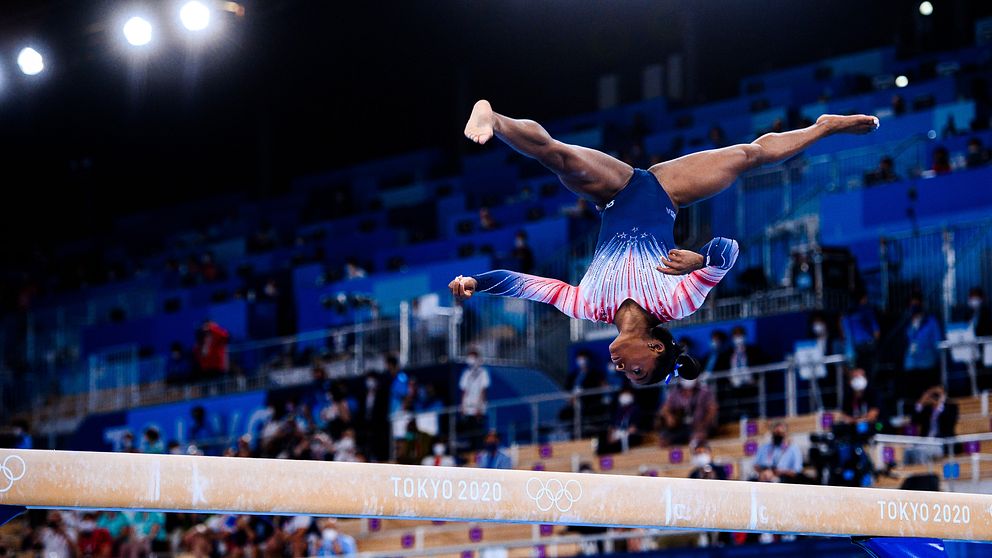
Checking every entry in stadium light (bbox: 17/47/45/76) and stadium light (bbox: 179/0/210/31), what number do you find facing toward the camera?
2

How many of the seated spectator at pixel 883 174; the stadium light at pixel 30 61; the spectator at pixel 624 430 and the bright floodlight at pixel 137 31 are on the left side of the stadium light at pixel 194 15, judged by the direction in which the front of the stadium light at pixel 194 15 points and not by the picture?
2

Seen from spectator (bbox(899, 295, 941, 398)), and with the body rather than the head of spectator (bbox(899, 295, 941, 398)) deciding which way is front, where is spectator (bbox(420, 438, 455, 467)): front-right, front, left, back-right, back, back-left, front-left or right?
front-right

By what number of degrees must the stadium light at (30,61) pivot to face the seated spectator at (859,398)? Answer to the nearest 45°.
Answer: approximately 45° to its left

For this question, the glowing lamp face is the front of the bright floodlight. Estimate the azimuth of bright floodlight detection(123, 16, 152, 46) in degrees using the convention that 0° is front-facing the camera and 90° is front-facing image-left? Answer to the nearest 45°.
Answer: approximately 0°

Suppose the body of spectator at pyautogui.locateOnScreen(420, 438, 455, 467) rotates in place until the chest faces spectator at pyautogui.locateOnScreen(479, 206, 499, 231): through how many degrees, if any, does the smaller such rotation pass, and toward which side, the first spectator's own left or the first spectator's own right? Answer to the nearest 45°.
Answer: approximately 180°

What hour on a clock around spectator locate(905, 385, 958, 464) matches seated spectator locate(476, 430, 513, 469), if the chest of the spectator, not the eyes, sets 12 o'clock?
The seated spectator is roughly at 2 o'clock from the spectator.

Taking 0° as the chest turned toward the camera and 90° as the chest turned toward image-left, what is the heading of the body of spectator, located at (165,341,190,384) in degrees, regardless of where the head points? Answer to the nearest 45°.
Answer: approximately 0°
